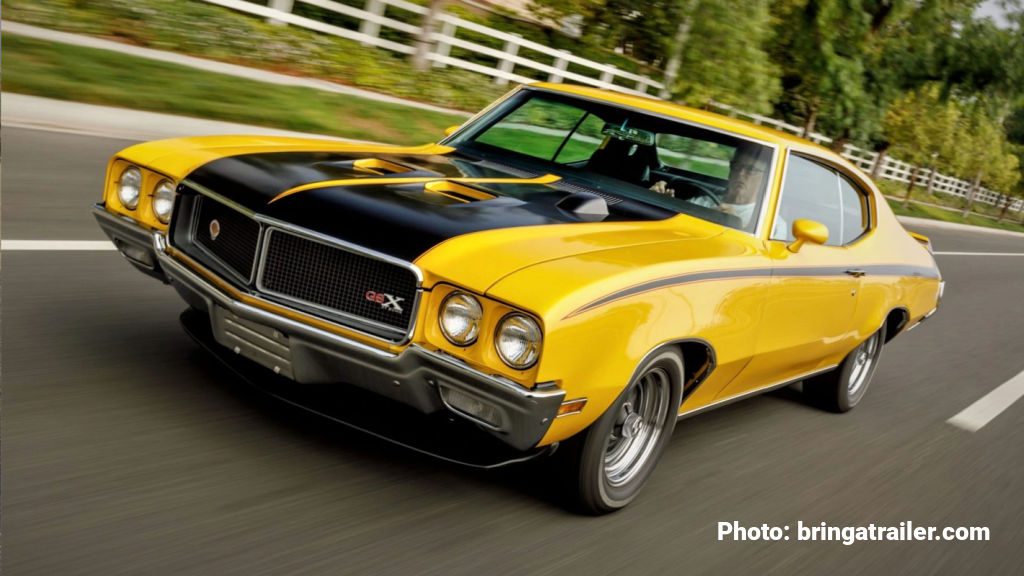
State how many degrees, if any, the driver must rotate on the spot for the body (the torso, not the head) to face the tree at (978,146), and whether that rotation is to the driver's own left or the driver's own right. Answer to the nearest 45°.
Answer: approximately 135° to the driver's own right

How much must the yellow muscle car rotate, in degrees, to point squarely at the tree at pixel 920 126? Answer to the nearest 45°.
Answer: approximately 135° to its right

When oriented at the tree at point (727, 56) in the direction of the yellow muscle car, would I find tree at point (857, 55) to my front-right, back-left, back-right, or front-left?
back-left

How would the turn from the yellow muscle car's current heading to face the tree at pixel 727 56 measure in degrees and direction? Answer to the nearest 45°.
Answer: approximately 135° to its right

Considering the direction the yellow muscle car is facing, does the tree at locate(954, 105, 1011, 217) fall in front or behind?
behind

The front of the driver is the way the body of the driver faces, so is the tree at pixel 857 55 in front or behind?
behind

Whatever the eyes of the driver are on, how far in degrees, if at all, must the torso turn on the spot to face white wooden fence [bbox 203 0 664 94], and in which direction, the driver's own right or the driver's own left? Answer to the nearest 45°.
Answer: approximately 135° to the driver's own right

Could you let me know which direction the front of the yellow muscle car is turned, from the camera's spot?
facing the viewer and to the left of the viewer

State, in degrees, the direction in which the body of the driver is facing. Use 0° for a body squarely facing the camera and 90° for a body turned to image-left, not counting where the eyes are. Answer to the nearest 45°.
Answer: approximately 45°

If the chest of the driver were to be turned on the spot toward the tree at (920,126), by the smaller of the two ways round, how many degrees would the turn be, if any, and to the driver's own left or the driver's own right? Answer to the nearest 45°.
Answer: approximately 135° to the driver's own right

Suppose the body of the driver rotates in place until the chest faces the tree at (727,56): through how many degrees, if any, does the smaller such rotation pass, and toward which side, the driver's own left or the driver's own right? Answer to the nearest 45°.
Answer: approximately 135° to the driver's own right
